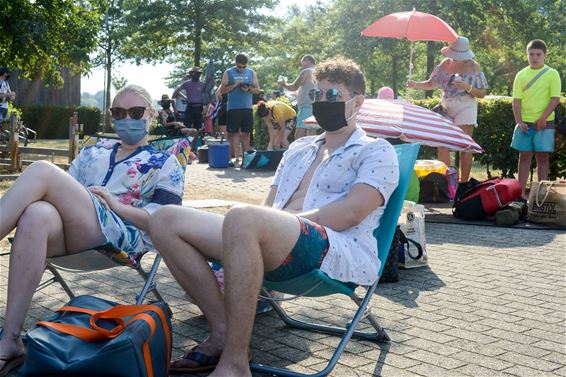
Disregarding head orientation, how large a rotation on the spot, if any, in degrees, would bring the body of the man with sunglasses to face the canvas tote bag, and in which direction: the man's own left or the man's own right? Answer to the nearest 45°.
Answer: approximately 180°

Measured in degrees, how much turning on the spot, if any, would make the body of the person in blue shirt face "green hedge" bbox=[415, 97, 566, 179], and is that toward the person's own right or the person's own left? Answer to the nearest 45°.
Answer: approximately 45° to the person's own left

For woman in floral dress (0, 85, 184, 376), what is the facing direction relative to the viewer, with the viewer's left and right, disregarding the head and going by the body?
facing the viewer and to the left of the viewer

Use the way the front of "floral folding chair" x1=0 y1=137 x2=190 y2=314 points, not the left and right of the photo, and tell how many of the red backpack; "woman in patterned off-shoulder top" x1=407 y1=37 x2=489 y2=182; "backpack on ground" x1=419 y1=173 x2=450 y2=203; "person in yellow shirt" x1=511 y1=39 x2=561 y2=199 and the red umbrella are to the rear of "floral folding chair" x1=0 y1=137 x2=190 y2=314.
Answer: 5

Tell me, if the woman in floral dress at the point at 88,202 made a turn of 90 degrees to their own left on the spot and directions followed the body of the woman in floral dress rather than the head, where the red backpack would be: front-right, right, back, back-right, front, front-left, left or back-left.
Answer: left

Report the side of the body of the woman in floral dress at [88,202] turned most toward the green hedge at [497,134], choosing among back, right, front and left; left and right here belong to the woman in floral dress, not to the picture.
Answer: back

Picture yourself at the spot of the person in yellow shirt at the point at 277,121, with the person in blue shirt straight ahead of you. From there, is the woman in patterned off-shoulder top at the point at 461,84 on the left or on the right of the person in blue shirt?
left

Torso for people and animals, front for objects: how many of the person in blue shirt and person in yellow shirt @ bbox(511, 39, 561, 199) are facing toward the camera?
2

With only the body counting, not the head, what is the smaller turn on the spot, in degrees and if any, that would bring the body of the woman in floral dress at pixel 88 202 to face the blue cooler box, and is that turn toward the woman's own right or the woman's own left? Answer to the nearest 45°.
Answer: approximately 135° to the woman's own right

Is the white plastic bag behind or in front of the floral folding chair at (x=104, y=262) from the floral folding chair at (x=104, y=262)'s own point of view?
behind

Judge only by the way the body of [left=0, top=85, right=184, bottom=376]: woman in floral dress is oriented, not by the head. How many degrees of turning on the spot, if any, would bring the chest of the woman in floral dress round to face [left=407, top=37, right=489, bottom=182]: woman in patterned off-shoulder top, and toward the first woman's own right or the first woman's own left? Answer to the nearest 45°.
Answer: approximately 180°

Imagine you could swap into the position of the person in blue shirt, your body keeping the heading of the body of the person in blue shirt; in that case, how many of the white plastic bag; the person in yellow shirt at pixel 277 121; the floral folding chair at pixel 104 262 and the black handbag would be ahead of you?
3

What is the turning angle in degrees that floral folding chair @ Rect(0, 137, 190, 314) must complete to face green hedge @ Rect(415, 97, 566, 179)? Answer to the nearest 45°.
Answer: approximately 180°

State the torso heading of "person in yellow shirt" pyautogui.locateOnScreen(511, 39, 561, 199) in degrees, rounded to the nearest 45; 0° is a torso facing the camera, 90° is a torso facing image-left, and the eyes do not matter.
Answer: approximately 0°

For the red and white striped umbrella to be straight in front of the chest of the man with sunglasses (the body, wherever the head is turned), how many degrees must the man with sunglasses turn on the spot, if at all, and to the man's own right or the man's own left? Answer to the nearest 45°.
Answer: approximately 135° to the man's own right
